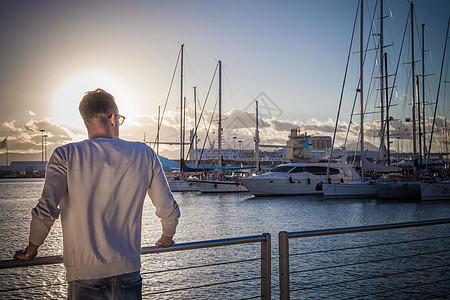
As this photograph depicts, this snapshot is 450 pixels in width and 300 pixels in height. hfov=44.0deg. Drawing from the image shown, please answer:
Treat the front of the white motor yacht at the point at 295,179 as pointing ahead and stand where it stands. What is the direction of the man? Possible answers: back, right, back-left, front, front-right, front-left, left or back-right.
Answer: left

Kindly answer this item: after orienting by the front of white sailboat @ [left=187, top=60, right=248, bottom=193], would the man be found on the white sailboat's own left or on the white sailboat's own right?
on the white sailboat's own left

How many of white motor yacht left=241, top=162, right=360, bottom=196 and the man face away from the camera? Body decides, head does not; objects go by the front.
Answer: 1

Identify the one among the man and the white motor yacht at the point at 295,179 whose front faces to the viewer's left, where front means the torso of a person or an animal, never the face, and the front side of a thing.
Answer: the white motor yacht

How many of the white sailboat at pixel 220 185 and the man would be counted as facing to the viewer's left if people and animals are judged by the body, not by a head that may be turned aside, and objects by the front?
1

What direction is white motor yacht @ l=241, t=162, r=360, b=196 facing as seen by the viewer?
to the viewer's left

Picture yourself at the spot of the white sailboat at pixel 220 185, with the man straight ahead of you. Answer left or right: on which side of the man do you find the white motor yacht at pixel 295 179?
left

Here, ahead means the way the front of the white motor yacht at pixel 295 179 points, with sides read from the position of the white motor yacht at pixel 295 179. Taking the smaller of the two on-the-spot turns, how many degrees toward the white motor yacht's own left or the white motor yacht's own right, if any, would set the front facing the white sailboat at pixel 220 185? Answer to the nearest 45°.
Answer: approximately 45° to the white motor yacht's own right

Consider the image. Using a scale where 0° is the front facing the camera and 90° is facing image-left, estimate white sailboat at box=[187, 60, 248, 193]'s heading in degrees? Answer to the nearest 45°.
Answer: approximately 90°

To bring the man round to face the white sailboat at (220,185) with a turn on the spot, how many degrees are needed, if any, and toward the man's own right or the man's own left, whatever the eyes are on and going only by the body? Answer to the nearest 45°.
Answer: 0° — they already face it

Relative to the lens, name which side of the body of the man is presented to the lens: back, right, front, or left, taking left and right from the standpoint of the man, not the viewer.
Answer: back
